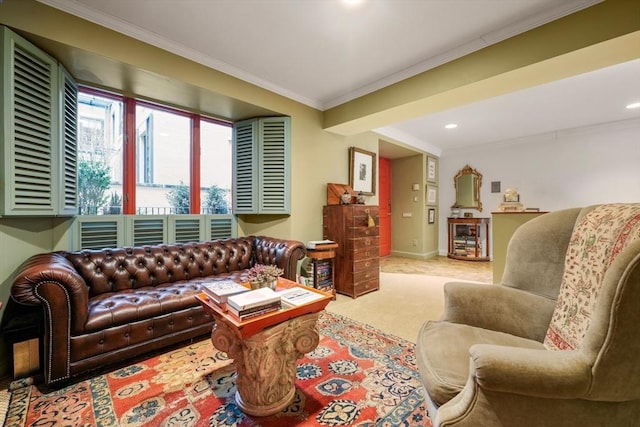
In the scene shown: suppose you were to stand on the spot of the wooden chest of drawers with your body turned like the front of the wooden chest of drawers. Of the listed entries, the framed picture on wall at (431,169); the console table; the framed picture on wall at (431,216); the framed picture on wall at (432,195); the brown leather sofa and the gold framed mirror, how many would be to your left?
5

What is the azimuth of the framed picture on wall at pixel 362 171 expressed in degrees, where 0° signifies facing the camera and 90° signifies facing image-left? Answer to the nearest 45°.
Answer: approximately 315°

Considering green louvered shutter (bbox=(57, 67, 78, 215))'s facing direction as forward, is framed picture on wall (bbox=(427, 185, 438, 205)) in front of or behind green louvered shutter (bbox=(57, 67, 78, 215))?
in front

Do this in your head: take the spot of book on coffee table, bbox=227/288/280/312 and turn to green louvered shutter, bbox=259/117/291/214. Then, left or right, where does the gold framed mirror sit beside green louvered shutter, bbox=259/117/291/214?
right

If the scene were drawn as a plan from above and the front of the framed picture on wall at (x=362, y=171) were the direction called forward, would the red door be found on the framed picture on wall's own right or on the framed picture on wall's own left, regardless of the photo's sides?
on the framed picture on wall's own left

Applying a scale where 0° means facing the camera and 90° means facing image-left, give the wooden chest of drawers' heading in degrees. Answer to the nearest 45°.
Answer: approximately 315°

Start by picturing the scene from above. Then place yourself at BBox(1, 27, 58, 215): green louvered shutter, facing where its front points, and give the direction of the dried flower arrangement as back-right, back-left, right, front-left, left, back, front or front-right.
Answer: front

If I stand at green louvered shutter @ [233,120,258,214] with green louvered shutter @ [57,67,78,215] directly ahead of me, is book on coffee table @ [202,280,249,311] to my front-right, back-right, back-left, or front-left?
front-left

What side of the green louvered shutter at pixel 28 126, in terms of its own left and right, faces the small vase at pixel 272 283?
front

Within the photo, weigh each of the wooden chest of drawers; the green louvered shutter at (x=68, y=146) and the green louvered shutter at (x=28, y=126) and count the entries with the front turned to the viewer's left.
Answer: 0

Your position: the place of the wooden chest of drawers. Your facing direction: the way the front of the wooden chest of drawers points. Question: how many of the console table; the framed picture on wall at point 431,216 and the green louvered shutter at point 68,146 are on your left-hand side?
2

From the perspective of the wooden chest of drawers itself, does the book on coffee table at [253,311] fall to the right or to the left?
on its right

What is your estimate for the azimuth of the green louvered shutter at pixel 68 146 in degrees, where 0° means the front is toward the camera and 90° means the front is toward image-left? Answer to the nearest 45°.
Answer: approximately 315°

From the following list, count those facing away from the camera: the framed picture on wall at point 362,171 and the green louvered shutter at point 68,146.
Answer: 0

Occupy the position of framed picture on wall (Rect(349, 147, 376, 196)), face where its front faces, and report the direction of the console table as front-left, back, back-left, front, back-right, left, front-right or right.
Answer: left

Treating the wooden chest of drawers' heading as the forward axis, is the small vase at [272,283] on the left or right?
on its right

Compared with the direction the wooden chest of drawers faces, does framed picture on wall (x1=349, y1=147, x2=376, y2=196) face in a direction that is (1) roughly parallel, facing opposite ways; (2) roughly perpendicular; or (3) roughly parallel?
roughly parallel
